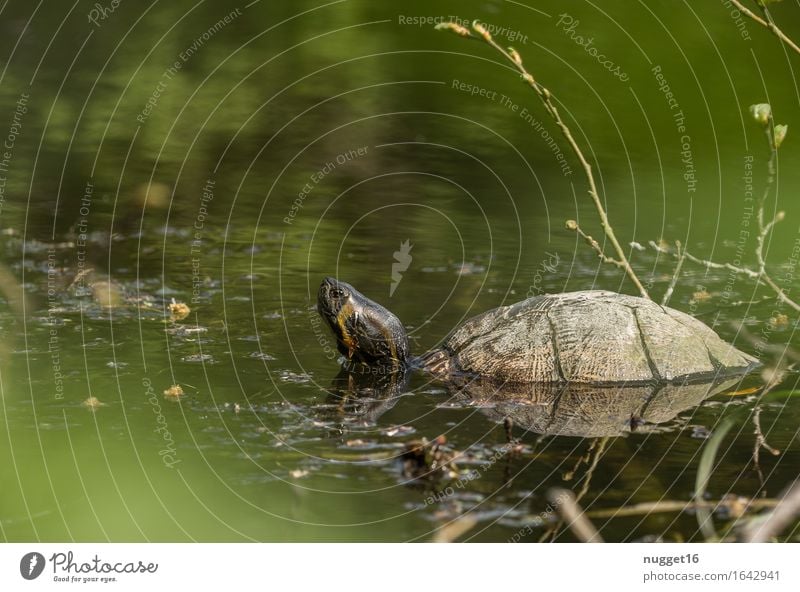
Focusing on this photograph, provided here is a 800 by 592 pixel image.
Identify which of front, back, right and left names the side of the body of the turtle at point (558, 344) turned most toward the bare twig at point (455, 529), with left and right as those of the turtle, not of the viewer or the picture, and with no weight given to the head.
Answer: left

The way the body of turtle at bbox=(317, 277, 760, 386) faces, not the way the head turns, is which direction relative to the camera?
to the viewer's left

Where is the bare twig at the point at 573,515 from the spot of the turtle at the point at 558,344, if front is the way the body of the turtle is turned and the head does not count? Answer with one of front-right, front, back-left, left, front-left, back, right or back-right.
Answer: left

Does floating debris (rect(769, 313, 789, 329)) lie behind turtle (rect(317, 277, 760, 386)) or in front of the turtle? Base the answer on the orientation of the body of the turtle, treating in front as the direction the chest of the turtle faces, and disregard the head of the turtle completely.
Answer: behind

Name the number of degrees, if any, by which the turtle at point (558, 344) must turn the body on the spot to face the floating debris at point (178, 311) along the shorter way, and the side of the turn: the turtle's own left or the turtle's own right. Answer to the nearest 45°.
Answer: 0° — it already faces it
